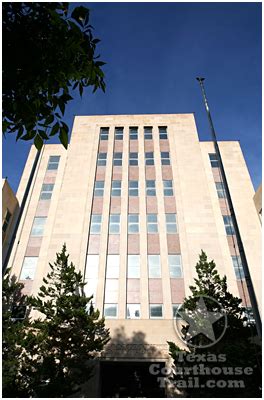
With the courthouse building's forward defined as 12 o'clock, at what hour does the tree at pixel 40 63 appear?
The tree is roughly at 12 o'clock from the courthouse building.

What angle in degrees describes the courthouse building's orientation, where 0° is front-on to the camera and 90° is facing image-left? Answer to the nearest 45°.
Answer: approximately 0°
